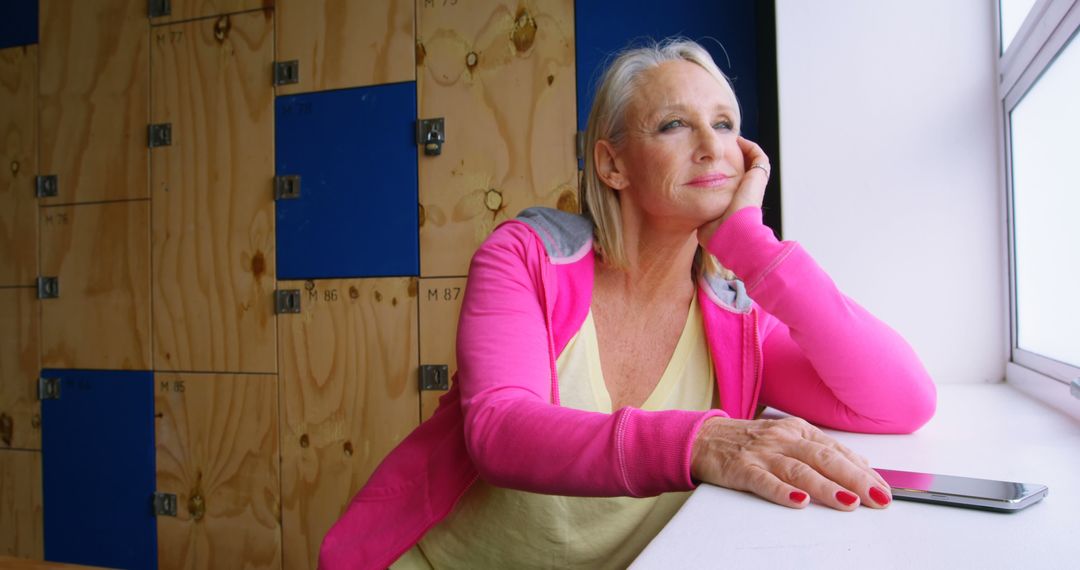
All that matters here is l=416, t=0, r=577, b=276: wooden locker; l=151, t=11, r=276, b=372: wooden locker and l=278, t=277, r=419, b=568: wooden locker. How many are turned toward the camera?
3

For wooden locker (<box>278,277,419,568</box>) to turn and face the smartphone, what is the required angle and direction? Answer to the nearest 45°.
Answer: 0° — it already faces it

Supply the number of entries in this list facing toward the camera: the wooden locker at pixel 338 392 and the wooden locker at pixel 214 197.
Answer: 2

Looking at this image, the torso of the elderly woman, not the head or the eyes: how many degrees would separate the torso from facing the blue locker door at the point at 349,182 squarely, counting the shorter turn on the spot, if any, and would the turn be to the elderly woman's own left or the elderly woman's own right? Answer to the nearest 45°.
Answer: approximately 180°

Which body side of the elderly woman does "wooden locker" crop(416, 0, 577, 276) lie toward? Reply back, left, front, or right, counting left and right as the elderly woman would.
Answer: back

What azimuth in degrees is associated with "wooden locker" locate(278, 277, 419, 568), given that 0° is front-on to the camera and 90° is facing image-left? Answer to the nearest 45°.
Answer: approximately 0°

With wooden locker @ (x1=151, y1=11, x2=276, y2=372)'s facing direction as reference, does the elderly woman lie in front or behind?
in front

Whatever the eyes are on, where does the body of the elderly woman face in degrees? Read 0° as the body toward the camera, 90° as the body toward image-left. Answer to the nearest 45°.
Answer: approximately 315°

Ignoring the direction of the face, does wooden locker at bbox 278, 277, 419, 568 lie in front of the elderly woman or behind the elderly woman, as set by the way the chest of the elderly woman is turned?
behind

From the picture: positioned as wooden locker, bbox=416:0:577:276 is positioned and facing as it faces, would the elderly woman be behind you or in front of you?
in front

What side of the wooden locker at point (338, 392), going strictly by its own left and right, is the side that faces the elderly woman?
front

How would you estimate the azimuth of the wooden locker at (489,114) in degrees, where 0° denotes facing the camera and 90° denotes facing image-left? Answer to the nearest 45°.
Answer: approximately 0°
